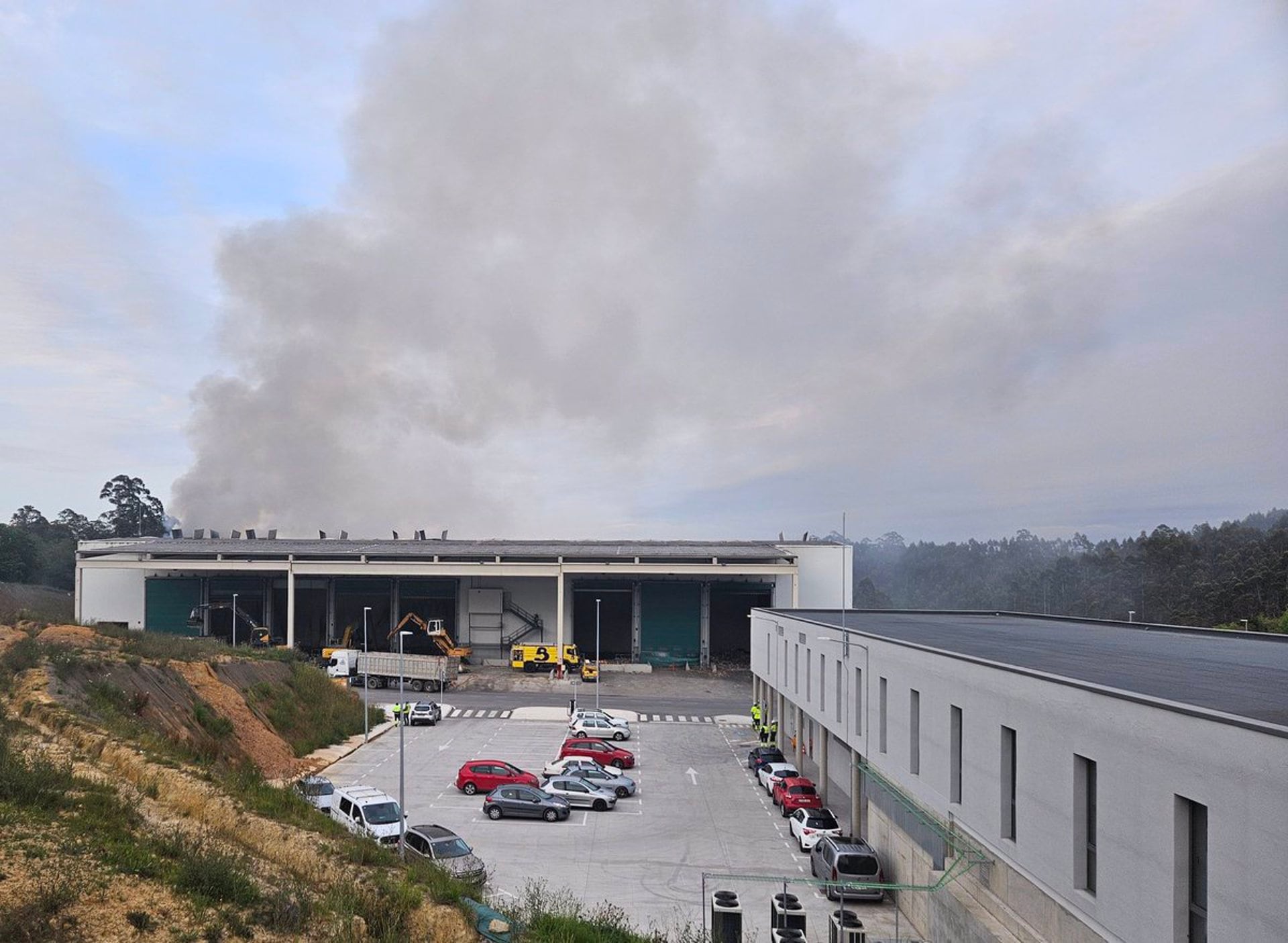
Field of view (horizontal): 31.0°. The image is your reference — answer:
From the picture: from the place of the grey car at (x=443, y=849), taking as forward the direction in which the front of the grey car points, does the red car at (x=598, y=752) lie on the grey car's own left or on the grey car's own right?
on the grey car's own left

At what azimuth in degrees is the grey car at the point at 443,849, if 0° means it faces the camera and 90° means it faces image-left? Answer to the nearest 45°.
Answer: approximately 315°

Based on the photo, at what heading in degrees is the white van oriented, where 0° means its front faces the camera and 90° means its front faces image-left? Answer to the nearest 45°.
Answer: approximately 315°

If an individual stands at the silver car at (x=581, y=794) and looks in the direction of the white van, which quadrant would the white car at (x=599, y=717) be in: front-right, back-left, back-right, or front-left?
back-right
